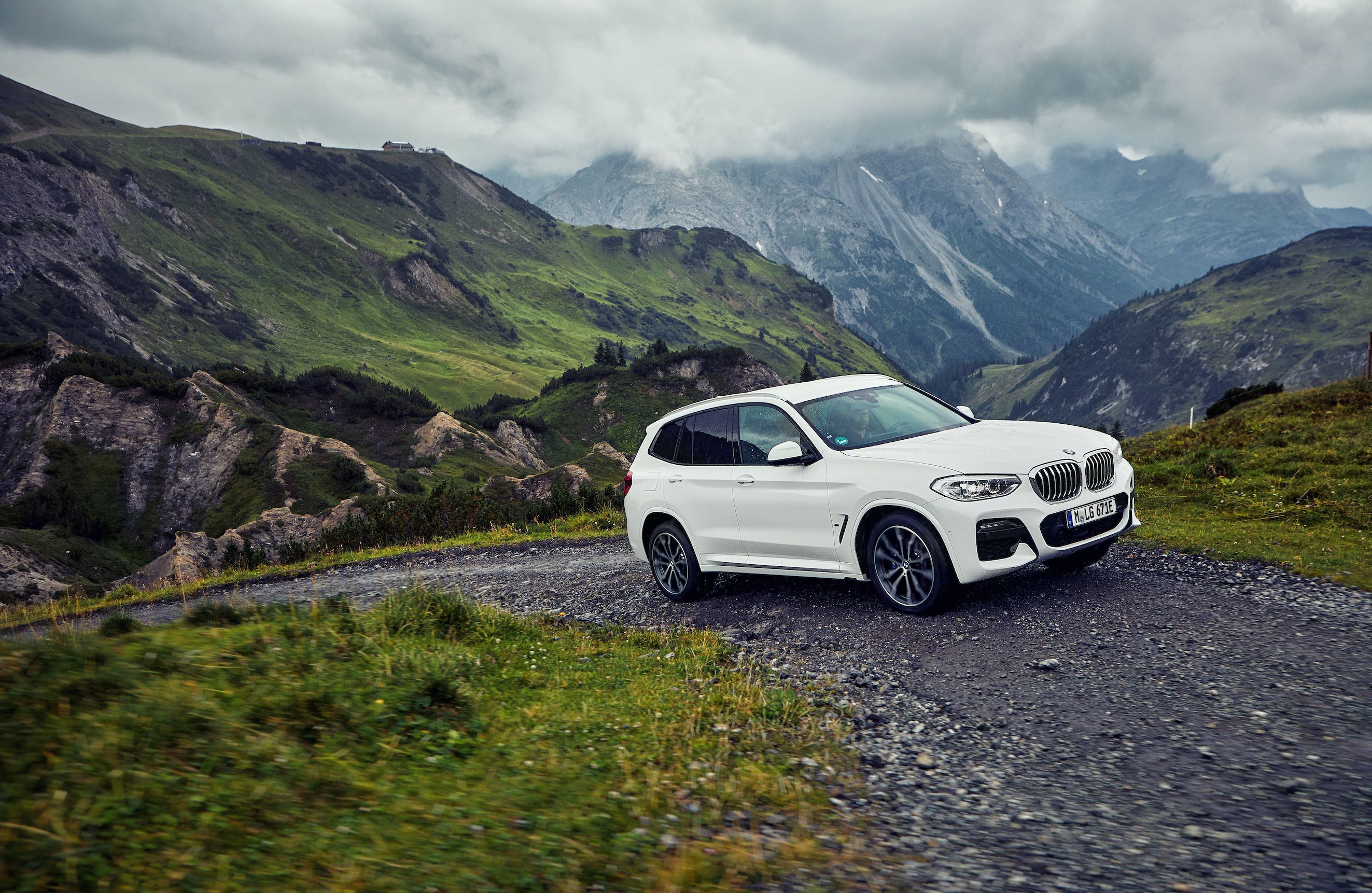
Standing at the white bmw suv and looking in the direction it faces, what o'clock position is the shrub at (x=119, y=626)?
The shrub is roughly at 4 o'clock from the white bmw suv.

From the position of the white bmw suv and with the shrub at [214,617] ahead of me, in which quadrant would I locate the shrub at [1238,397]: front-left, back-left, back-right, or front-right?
back-right

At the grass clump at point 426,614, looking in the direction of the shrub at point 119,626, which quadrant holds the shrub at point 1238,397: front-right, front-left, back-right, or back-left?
back-right

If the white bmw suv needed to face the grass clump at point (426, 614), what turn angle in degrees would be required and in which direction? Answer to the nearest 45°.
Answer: approximately 135° to its right

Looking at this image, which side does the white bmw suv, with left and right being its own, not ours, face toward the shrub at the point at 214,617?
right

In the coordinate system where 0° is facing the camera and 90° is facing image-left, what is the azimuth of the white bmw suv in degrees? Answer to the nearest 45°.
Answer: approximately 315°

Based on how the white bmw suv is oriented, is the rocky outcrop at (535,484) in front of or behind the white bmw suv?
behind
